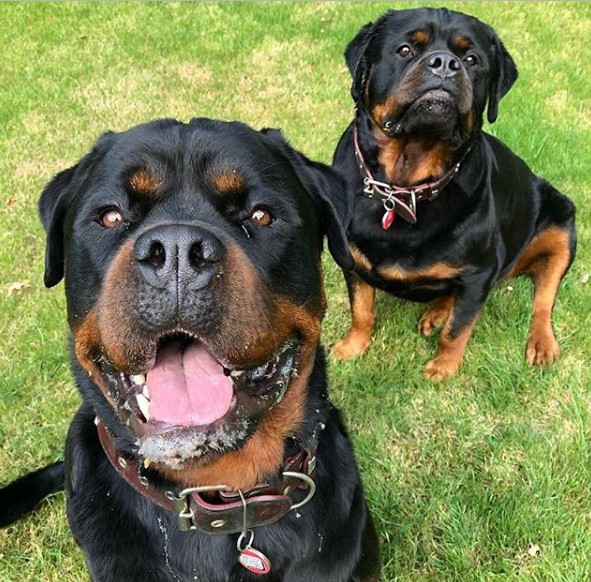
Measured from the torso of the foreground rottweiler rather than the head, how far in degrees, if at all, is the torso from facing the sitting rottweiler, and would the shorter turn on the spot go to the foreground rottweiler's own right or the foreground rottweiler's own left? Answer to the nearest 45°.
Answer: approximately 135° to the foreground rottweiler's own left

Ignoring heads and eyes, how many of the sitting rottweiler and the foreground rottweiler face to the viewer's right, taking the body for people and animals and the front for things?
0

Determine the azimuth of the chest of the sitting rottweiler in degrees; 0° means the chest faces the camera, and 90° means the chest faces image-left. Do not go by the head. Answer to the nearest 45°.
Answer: approximately 45°

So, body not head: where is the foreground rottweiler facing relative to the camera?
toward the camera

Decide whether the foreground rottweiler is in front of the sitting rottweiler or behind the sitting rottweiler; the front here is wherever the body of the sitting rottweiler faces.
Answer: in front
